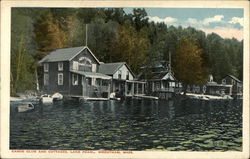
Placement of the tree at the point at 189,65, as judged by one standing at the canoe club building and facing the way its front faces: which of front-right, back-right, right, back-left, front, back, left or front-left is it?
front-left

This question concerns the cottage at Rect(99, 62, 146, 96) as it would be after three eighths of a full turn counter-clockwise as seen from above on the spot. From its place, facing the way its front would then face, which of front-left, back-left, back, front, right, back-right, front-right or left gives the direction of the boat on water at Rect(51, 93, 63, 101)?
left

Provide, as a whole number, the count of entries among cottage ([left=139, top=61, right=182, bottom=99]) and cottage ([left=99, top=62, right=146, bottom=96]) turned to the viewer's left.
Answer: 0

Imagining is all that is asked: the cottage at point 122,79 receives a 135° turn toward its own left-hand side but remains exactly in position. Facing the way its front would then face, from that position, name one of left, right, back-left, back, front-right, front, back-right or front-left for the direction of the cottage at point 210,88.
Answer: right

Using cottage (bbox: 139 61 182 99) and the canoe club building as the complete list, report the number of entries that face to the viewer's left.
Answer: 0

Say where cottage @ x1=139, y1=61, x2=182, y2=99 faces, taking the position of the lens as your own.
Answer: facing the viewer and to the right of the viewer

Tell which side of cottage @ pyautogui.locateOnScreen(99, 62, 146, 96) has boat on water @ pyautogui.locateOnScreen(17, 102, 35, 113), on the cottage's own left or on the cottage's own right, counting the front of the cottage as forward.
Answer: on the cottage's own right
